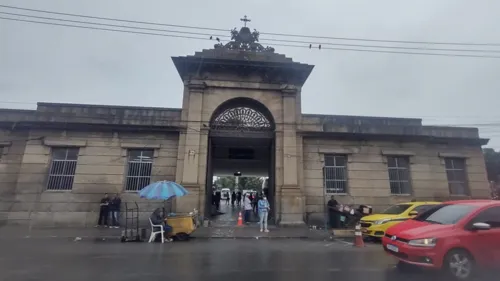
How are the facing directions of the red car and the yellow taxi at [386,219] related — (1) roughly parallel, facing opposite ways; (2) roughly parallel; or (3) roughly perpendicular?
roughly parallel

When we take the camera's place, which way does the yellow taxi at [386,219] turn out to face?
facing the viewer and to the left of the viewer

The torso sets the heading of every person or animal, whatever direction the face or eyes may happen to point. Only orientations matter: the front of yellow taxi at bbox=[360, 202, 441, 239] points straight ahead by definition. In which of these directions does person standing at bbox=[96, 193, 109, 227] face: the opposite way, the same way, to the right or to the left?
to the left

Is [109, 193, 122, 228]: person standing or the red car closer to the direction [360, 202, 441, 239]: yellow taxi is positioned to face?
the person standing

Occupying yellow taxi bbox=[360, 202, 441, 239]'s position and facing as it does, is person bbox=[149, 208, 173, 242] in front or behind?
in front

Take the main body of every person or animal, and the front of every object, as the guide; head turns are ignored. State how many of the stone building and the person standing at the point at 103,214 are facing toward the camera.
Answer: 2

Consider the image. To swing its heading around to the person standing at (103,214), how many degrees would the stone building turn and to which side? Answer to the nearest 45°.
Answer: approximately 90° to its right

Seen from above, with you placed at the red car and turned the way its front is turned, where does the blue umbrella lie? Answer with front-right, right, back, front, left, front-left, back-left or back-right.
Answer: front-right

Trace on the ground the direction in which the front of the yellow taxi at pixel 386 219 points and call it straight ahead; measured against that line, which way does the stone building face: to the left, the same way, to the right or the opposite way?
to the left

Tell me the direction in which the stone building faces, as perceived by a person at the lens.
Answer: facing the viewer

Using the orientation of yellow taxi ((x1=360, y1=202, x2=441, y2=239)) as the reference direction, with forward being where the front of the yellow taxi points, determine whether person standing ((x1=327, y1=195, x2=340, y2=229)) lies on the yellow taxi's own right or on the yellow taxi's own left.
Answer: on the yellow taxi's own right
